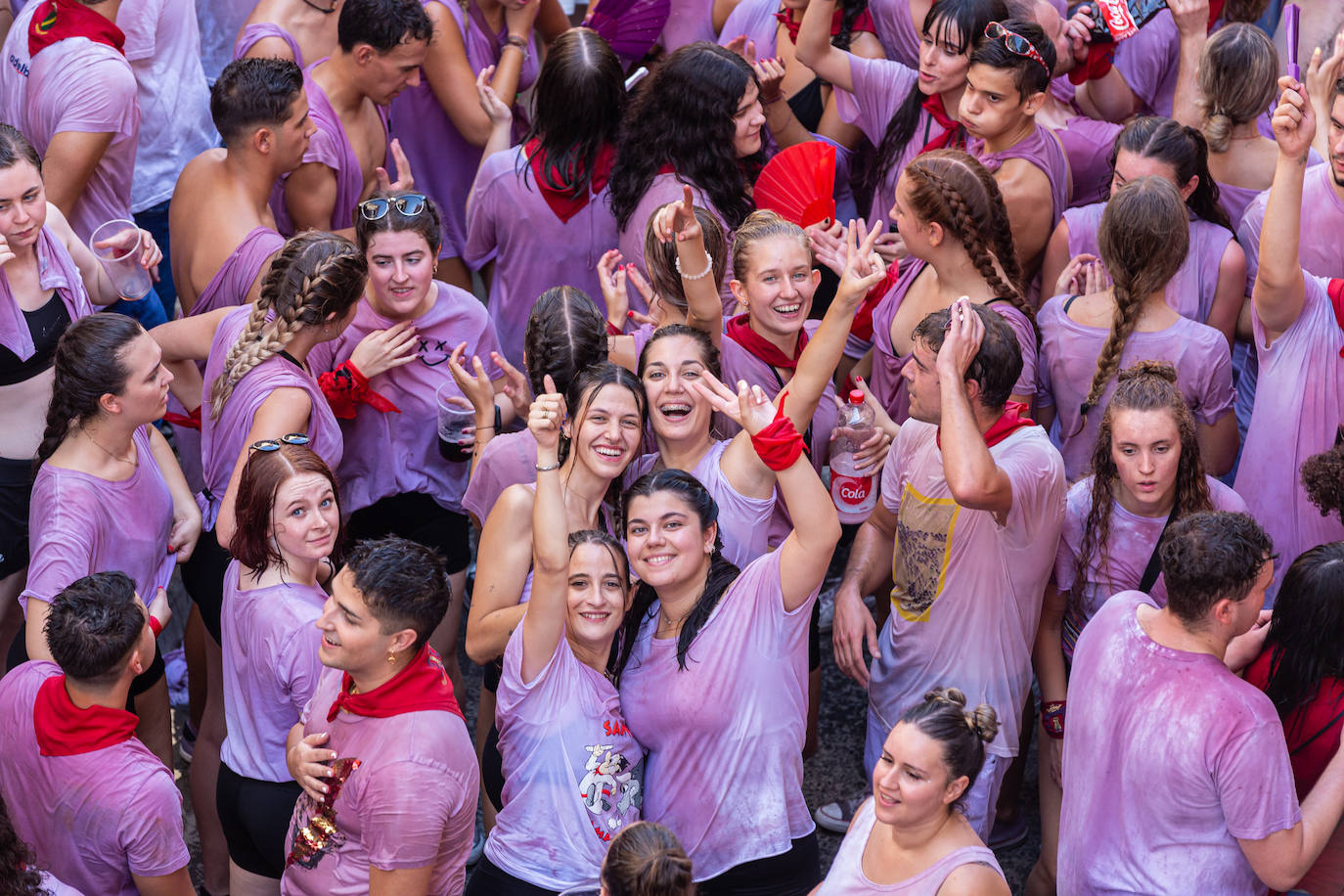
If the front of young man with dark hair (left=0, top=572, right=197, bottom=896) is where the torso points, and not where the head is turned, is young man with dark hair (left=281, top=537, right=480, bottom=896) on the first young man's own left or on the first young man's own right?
on the first young man's own right

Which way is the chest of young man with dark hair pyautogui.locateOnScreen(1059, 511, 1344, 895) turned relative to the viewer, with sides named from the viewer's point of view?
facing away from the viewer and to the right of the viewer

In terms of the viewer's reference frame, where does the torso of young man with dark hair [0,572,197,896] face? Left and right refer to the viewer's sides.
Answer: facing away from the viewer and to the right of the viewer

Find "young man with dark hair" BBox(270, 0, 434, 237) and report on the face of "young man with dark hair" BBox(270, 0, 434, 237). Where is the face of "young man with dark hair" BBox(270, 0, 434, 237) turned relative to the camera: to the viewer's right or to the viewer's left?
to the viewer's right

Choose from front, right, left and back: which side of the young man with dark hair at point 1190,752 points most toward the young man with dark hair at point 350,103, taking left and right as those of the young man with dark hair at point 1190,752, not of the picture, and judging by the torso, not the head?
left

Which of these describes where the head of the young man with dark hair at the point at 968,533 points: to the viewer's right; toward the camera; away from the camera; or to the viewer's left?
to the viewer's left

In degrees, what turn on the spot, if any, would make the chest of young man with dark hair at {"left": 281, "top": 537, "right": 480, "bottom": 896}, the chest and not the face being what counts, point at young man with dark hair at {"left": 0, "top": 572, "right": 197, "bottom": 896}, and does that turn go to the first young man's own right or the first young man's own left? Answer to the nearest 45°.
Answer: approximately 45° to the first young man's own right

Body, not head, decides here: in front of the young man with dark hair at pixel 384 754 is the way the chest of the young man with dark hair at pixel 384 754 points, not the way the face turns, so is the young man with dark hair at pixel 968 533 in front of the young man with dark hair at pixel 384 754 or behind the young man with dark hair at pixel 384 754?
behind
